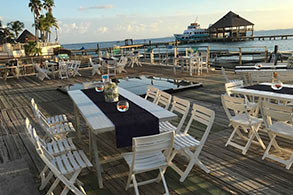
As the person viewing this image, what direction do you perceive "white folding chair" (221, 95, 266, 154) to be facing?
facing away from the viewer and to the right of the viewer

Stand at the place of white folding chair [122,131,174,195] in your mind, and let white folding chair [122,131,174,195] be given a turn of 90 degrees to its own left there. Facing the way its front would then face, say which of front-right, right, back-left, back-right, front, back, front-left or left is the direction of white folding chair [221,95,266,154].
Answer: back

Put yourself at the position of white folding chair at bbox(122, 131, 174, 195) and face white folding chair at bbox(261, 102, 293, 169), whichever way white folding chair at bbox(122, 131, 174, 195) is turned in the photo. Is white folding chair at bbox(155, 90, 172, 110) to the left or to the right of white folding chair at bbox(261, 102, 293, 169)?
left

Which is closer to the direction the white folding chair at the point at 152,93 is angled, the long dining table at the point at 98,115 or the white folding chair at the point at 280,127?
the long dining table

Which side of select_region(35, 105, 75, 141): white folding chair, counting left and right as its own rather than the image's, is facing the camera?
right

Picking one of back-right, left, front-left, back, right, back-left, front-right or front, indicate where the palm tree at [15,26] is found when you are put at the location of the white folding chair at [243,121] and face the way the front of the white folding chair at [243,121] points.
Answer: left

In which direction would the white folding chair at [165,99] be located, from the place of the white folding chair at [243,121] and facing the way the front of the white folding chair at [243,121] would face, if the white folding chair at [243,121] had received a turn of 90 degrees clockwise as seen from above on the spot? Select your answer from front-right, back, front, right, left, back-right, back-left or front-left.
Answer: back-right
